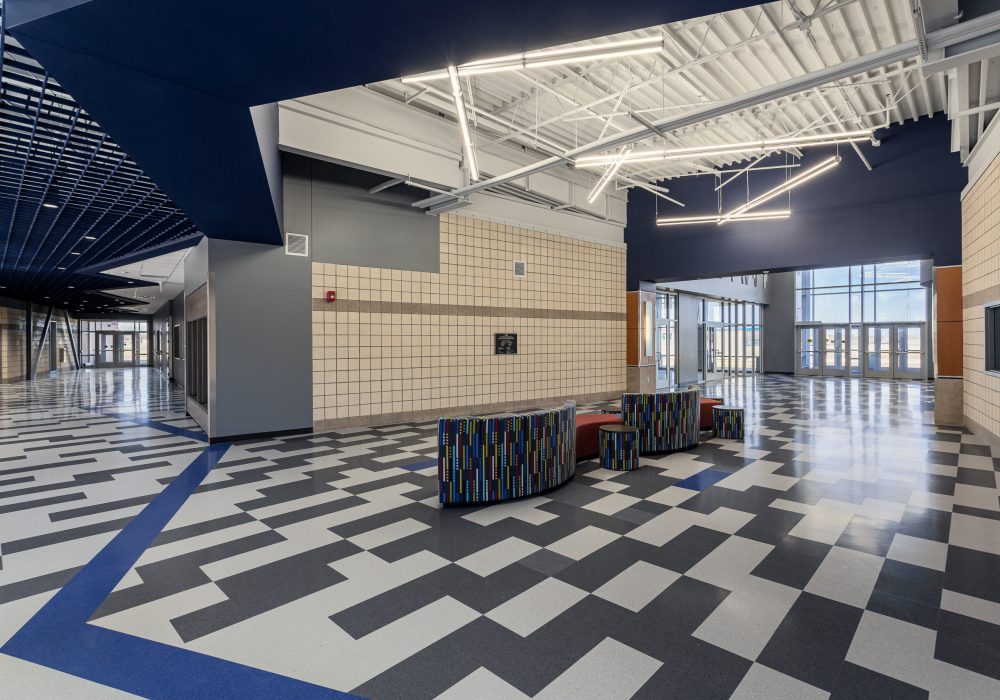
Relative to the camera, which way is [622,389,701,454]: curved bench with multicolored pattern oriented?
away from the camera

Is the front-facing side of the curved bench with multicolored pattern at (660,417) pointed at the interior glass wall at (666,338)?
yes

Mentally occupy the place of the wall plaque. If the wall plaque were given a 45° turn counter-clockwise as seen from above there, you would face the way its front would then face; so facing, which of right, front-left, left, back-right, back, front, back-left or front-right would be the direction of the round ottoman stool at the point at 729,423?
front

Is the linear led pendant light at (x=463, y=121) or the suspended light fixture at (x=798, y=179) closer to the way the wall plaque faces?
the linear led pendant light

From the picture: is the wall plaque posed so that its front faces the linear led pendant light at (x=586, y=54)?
yes

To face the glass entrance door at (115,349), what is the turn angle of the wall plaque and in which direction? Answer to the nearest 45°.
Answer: approximately 135° to its right

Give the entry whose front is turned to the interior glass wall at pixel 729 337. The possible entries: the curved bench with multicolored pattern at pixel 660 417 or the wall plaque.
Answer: the curved bench with multicolored pattern

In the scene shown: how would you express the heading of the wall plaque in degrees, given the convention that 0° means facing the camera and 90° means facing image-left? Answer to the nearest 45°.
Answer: approximately 0°

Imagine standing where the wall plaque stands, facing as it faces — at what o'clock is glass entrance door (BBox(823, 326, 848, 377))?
The glass entrance door is roughly at 8 o'clock from the wall plaque.

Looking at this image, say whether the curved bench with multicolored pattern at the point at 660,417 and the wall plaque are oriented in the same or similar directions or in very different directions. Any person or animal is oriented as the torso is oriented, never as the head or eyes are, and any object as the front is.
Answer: very different directions

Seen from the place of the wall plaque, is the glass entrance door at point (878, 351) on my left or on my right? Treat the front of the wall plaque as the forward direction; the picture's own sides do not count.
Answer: on my left

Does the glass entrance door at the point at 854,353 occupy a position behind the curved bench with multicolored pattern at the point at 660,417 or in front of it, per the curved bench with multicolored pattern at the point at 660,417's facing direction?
in front

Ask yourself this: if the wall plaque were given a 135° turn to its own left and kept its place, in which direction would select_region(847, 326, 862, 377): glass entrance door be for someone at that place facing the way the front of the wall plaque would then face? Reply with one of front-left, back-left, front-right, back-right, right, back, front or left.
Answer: front

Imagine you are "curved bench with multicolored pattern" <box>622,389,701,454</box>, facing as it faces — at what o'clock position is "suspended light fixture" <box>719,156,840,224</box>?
The suspended light fixture is roughly at 1 o'clock from the curved bench with multicolored pattern.

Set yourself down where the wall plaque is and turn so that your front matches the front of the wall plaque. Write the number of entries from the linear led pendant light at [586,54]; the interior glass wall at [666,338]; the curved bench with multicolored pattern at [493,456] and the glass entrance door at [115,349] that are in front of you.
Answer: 2

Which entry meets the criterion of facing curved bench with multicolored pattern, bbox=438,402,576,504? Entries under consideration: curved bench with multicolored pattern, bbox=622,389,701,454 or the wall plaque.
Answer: the wall plaque

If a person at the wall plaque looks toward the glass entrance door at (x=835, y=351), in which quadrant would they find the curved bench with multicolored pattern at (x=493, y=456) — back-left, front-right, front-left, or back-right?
back-right
